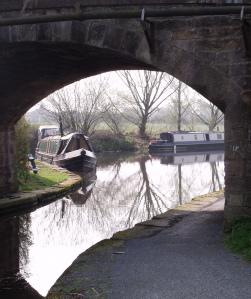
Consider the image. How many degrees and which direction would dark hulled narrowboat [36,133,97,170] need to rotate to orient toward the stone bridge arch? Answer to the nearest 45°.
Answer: approximately 45° to its right

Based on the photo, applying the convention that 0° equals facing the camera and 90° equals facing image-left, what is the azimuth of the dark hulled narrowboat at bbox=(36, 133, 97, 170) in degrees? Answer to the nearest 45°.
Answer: approximately 315°

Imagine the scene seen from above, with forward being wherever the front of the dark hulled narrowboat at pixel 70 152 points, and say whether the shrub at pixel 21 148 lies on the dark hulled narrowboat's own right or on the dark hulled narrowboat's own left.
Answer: on the dark hulled narrowboat's own right

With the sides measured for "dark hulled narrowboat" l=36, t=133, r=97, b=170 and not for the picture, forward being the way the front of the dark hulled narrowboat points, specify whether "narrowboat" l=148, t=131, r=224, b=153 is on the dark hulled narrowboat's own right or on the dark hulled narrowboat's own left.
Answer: on the dark hulled narrowboat's own left

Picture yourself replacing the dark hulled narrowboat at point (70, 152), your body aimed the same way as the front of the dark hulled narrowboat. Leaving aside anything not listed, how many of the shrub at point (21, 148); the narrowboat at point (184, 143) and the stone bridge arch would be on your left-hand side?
1

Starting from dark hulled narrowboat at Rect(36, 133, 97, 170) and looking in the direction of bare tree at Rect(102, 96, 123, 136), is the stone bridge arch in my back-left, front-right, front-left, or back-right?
back-right

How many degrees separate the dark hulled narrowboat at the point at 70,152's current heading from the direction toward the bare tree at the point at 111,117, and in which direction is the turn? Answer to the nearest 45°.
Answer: approximately 135° to its left

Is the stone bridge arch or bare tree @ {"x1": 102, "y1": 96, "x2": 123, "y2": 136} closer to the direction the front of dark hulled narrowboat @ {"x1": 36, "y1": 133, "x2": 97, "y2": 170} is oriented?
the stone bridge arch

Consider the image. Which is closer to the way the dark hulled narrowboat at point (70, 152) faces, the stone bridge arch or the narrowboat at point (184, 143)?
the stone bridge arch
